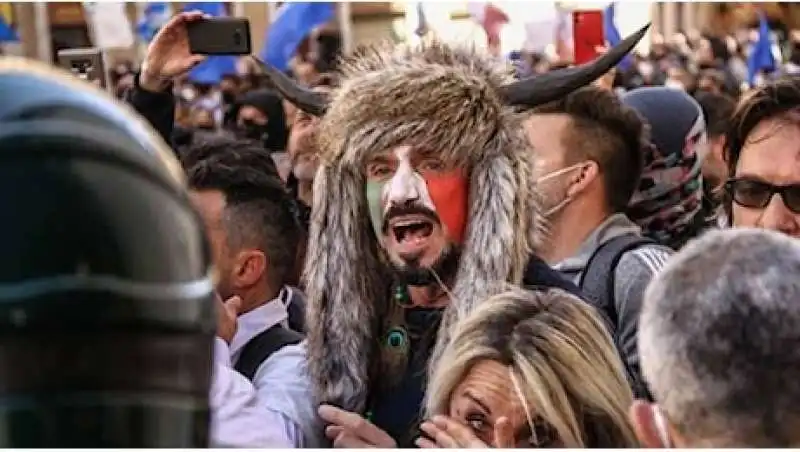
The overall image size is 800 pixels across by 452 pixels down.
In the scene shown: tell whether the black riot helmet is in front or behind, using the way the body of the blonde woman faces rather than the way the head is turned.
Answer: in front

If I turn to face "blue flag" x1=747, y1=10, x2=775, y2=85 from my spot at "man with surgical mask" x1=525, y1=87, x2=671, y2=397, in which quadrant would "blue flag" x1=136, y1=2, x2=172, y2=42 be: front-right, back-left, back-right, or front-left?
front-left

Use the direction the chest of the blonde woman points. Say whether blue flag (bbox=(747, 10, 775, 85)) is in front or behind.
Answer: behind

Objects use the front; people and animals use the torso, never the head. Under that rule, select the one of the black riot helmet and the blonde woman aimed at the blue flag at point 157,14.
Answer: the black riot helmet

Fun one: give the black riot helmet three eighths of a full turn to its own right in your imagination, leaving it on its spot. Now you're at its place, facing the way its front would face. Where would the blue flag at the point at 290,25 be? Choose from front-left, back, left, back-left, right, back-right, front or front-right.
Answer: back-left

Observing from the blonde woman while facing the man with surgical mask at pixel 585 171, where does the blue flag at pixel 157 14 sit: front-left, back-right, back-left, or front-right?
front-left

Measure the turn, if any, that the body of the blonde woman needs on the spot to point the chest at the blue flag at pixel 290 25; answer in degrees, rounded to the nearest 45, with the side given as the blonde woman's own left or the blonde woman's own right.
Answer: approximately 135° to the blonde woman's own right

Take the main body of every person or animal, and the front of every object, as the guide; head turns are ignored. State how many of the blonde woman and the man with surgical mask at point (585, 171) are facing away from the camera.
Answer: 0

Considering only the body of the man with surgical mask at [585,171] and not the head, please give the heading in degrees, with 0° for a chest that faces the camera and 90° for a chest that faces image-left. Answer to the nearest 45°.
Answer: approximately 90°

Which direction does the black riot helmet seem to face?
away from the camera

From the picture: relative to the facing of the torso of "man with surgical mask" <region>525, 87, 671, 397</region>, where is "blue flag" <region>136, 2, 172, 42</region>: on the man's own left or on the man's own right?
on the man's own right

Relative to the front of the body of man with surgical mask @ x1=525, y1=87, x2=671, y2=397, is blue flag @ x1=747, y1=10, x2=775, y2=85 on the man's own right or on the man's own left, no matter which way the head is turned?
on the man's own right

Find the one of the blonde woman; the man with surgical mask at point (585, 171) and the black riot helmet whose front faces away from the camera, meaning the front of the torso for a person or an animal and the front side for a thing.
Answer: the black riot helmet

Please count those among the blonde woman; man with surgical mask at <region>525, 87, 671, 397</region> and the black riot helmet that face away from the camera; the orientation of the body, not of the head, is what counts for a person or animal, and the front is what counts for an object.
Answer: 1

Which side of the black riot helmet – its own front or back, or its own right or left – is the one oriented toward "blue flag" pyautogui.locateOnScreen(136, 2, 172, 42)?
front

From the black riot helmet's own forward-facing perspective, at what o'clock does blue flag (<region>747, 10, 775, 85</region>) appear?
The blue flag is roughly at 1 o'clock from the black riot helmet.

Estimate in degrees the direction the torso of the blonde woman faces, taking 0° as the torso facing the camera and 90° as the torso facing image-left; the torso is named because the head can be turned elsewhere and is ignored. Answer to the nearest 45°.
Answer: approximately 45°

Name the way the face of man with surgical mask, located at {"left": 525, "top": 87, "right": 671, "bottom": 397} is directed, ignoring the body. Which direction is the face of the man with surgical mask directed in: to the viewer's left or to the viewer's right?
to the viewer's left
